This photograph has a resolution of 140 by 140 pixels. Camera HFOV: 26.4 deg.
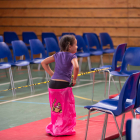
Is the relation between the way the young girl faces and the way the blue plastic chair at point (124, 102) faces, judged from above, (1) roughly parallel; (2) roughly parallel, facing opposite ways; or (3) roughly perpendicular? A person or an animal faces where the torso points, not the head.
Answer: roughly perpendicular

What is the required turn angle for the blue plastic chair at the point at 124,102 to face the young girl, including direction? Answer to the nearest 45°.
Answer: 0° — it already faces them

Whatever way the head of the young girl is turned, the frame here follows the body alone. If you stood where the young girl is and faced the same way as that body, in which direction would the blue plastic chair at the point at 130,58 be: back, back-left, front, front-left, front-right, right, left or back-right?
front

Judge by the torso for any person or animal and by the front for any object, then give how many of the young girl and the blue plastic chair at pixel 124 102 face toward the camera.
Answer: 0

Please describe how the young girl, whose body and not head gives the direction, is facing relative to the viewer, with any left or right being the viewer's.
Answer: facing away from the viewer and to the right of the viewer

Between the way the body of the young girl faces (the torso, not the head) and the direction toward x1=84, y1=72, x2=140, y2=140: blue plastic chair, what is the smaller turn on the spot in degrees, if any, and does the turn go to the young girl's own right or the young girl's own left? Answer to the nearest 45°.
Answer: approximately 90° to the young girl's own right
